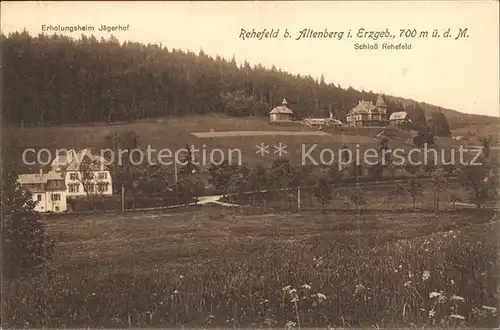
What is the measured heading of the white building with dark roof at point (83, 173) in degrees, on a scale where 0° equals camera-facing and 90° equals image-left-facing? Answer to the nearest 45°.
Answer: approximately 0°

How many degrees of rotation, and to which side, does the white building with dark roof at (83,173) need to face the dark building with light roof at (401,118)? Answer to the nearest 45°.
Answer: approximately 90° to its left
